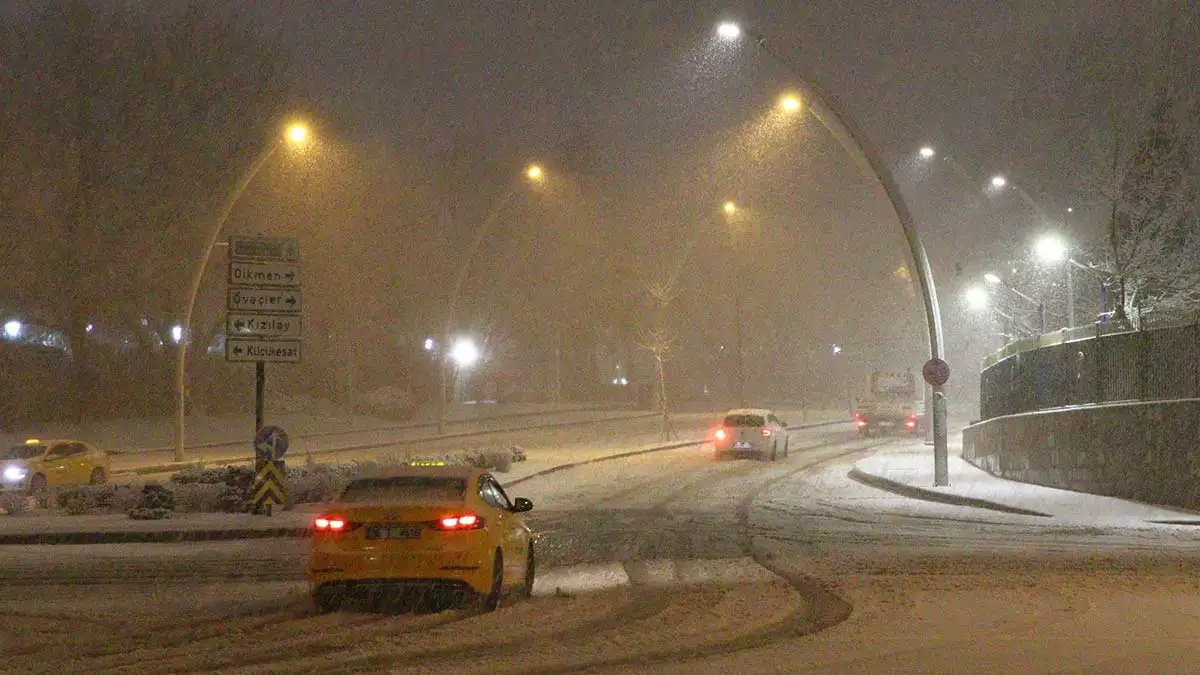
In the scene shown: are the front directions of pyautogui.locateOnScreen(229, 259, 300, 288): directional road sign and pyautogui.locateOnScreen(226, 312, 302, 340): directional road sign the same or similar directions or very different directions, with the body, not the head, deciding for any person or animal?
same or similar directions

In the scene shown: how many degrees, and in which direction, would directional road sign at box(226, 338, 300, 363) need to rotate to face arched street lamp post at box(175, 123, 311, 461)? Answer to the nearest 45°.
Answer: approximately 180°

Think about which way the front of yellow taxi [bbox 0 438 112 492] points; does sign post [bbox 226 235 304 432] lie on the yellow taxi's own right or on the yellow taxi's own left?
on the yellow taxi's own left

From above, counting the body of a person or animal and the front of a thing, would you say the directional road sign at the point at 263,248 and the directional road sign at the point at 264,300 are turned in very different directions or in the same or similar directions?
same or similar directions

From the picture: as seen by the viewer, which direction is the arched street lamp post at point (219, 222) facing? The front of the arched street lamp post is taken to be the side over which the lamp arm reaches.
to the viewer's right

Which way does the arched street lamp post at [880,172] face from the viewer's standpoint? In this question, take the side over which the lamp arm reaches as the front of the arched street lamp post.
to the viewer's left

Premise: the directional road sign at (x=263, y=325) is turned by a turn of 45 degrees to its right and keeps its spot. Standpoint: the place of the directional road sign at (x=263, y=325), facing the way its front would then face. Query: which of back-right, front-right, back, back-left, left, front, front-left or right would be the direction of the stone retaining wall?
back-left

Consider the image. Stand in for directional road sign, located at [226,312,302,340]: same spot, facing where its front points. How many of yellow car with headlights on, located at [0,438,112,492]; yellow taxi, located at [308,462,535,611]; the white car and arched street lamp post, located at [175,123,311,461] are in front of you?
1

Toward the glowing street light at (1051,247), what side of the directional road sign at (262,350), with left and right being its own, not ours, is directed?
left

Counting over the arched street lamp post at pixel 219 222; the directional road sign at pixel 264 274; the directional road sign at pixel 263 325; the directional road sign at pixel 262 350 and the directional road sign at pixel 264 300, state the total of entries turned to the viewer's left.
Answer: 0

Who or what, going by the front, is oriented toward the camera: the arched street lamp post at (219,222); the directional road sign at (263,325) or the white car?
the directional road sign

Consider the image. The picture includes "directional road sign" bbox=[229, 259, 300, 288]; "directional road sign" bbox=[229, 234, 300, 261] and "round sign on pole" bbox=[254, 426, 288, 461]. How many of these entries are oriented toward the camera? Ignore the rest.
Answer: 3

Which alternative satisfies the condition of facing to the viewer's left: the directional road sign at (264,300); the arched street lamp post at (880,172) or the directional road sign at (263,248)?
the arched street lamp post

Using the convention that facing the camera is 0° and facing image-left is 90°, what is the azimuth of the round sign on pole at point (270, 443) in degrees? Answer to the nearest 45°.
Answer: approximately 0°

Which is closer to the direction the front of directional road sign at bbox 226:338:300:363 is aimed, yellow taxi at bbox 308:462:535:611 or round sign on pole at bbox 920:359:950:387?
the yellow taxi

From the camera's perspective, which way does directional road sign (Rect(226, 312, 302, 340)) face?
toward the camera

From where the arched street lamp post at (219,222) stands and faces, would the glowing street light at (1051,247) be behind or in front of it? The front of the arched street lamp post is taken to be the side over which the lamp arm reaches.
in front

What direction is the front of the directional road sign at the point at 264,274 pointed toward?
toward the camera

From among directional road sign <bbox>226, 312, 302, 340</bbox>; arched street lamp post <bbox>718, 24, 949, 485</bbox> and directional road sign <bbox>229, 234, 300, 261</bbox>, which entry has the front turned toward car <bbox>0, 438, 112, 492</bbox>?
the arched street lamp post

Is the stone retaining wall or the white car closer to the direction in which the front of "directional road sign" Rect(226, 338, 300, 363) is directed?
the stone retaining wall

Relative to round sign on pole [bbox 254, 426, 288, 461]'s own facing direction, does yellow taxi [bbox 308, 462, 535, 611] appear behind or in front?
in front

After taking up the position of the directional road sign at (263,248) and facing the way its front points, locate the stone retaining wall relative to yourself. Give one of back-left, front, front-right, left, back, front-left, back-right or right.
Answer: left
